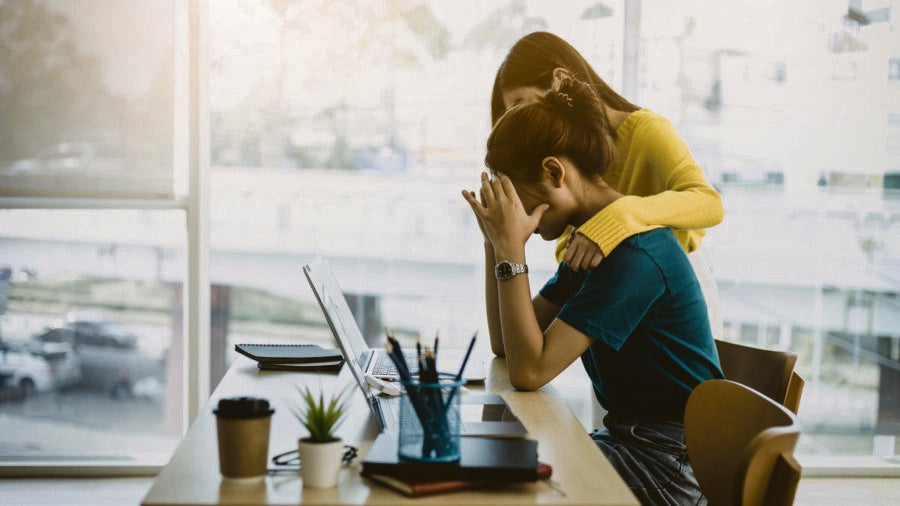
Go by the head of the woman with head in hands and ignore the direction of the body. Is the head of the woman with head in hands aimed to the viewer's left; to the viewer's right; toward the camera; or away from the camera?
to the viewer's left

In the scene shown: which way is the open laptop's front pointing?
to the viewer's right

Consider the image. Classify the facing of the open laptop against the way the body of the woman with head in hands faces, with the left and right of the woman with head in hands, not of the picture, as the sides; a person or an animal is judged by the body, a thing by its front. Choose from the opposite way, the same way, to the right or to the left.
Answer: the opposite way

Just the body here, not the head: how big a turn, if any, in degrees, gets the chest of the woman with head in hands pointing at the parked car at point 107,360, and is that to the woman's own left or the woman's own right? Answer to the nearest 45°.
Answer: approximately 45° to the woman's own right

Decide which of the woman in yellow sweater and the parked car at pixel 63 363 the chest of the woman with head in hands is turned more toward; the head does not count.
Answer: the parked car

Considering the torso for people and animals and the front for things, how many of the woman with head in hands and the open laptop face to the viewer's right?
1

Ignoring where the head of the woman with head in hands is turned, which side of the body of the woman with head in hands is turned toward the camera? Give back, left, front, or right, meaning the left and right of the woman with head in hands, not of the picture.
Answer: left

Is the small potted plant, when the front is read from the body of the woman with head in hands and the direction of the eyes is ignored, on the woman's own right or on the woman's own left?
on the woman's own left
